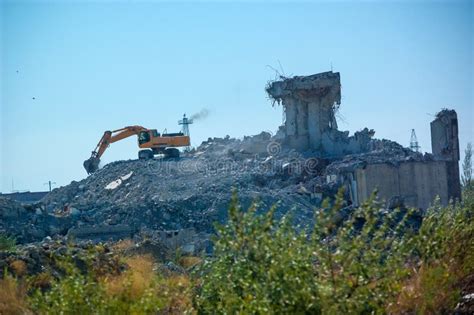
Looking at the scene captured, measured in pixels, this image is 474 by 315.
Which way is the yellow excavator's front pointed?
to the viewer's left

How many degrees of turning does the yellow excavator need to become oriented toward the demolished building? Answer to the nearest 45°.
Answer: approximately 135° to its left

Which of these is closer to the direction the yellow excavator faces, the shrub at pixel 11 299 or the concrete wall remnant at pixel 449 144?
the shrub

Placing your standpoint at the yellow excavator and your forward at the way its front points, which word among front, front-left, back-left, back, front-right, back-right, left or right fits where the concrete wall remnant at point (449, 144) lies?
back-left

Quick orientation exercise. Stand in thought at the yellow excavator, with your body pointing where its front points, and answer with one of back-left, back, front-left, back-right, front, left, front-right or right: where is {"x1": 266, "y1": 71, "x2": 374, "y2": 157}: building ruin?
back-left

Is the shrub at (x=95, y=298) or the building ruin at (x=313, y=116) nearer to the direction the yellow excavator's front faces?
the shrub

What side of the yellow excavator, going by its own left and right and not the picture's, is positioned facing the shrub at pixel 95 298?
left
